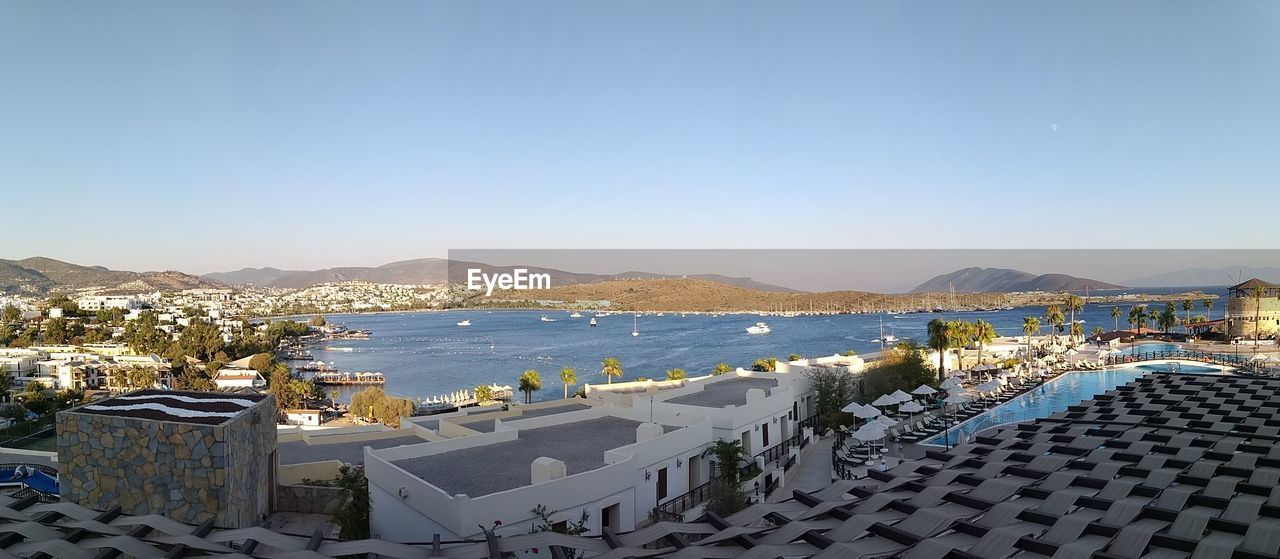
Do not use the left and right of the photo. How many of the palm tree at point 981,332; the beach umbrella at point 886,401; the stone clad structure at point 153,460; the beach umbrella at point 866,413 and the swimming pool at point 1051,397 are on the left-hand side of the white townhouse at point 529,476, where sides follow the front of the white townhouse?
4

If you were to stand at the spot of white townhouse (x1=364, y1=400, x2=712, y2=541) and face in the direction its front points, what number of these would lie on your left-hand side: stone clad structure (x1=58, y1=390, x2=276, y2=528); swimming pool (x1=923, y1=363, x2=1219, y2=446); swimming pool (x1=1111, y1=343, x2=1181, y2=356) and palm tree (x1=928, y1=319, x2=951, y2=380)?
3

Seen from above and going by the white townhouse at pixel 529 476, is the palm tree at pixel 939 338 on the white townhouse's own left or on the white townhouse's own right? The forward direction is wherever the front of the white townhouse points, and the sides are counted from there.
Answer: on the white townhouse's own left

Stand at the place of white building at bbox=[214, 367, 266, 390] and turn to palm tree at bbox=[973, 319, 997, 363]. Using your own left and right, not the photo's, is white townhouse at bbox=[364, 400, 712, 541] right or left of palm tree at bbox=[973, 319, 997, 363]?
right

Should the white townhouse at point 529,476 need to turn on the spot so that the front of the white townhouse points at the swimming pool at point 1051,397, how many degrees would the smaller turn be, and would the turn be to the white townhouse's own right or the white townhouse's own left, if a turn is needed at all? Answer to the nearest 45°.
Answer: approximately 90° to the white townhouse's own left

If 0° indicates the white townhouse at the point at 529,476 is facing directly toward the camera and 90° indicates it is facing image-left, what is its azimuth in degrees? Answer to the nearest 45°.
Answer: approximately 315°

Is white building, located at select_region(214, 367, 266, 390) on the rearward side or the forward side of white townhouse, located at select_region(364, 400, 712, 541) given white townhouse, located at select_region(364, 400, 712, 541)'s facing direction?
on the rearward side

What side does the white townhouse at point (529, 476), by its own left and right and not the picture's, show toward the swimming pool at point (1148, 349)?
left
